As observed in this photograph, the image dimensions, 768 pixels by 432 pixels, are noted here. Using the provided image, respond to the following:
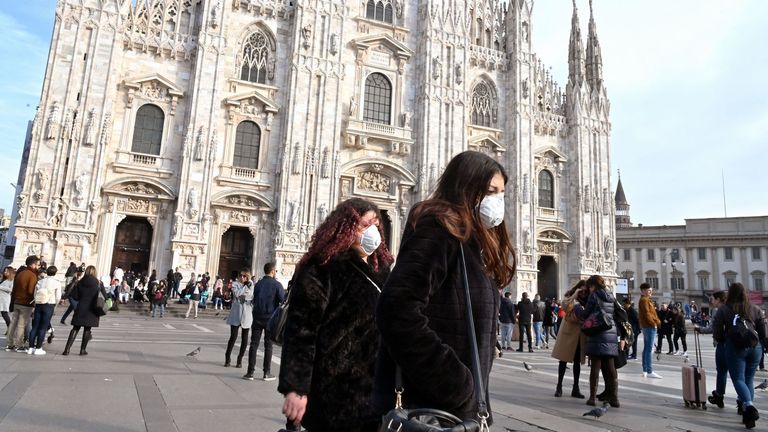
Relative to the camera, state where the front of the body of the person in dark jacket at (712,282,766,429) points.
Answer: away from the camera

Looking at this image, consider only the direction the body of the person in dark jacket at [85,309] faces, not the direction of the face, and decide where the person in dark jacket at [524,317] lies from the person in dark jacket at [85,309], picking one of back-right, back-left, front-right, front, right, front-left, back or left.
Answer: right

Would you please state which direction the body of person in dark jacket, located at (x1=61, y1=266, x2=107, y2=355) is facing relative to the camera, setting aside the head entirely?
away from the camera

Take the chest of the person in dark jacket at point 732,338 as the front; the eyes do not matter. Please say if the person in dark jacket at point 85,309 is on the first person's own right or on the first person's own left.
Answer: on the first person's own left
